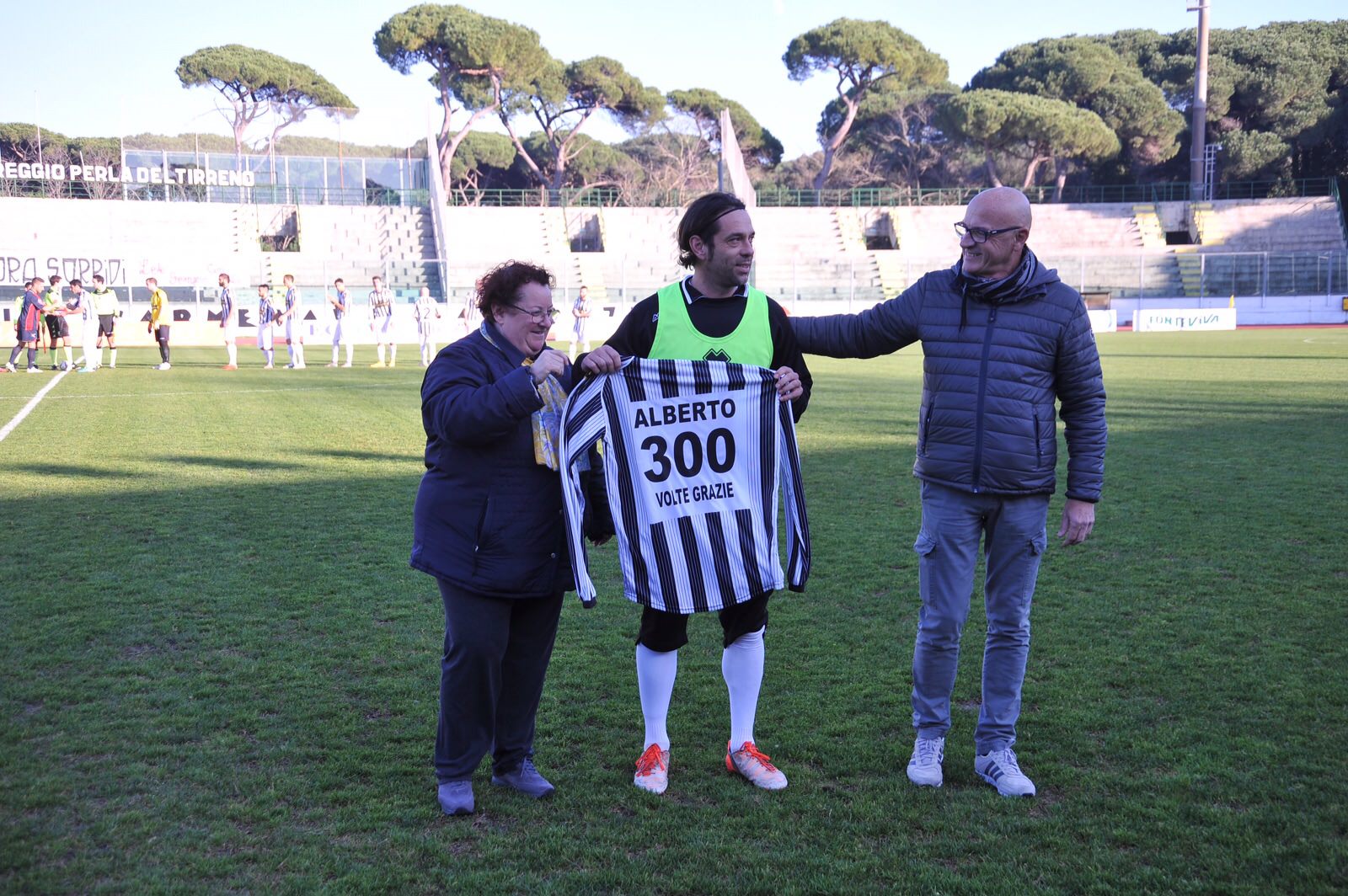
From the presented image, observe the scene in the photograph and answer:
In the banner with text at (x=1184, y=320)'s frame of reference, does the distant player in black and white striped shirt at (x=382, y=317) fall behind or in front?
in front

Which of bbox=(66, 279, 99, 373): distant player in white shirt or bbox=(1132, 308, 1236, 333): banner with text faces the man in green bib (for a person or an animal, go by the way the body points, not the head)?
the banner with text

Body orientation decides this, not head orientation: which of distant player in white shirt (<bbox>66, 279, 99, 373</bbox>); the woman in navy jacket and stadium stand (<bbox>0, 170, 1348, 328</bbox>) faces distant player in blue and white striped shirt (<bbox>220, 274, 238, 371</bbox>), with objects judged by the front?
the stadium stand

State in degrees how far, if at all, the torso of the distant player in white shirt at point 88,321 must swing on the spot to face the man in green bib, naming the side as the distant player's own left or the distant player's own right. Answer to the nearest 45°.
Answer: approximately 90° to the distant player's own left

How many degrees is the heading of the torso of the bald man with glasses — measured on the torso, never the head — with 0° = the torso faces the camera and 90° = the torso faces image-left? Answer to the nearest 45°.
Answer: approximately 0°

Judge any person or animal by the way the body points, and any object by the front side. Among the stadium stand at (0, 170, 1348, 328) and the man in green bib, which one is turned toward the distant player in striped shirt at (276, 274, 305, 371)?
the stadium stand

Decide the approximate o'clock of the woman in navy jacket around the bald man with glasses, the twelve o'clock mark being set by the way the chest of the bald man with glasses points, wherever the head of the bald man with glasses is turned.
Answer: The woman in navy jacket is roughly at 2 o'clock from the bald man with glasses.

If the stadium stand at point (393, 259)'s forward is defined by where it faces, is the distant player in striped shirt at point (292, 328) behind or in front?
in front

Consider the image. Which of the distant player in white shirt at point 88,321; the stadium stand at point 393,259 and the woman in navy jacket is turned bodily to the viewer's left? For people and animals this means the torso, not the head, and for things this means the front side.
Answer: the distant player in white shirt

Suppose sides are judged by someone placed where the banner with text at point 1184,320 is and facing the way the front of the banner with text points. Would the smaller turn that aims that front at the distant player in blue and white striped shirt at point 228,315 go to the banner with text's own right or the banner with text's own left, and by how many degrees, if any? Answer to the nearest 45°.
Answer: approximately 45° to the banner with text's own right

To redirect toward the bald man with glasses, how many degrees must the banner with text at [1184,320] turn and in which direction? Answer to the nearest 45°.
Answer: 0° — it already faces them

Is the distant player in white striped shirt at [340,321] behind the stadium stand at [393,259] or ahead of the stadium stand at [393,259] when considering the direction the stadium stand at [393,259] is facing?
ahead

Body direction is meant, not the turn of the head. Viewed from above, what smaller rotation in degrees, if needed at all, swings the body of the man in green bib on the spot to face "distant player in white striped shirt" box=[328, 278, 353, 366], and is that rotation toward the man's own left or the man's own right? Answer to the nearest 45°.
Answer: approximately 180°

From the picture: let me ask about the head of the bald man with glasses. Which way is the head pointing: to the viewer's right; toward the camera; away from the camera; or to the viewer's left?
to the viewer's left

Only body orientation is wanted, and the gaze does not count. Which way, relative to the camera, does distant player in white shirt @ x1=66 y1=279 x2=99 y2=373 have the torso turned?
to the viewer's left

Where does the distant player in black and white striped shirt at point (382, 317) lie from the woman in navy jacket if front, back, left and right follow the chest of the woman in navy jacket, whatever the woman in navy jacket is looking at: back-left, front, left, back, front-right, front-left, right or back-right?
back-left
